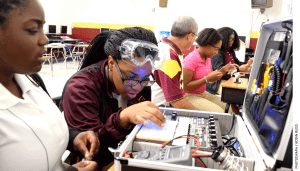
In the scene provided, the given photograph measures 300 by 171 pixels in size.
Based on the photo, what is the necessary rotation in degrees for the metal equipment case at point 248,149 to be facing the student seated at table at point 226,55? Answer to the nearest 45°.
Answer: approximately 90° to its right

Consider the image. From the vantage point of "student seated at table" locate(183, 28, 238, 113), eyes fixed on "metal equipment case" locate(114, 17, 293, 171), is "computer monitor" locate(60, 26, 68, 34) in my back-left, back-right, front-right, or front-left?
back-right

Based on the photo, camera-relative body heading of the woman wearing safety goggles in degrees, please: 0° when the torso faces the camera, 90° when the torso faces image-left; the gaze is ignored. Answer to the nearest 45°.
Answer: approximately 315°

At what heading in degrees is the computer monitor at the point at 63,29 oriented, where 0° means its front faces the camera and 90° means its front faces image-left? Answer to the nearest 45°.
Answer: approximately 0°

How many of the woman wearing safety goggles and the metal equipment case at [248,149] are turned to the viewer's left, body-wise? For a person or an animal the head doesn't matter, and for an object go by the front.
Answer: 1

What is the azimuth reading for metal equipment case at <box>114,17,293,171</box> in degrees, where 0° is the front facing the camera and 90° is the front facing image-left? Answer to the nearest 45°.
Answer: approximately 90°

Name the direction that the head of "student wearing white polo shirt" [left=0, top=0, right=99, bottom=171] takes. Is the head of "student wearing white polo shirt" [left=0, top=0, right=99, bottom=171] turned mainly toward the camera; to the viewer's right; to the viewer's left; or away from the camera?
to the viewer's right

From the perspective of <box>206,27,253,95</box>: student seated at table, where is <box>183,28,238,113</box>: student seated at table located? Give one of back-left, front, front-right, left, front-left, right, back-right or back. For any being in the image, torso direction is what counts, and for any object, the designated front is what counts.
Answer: front-right

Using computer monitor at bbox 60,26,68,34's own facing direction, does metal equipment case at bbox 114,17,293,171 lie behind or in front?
in front

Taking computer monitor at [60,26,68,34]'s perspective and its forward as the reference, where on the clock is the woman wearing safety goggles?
The woman wearing safety goggles is roughly at 12 o'clock from the computer monitor.
